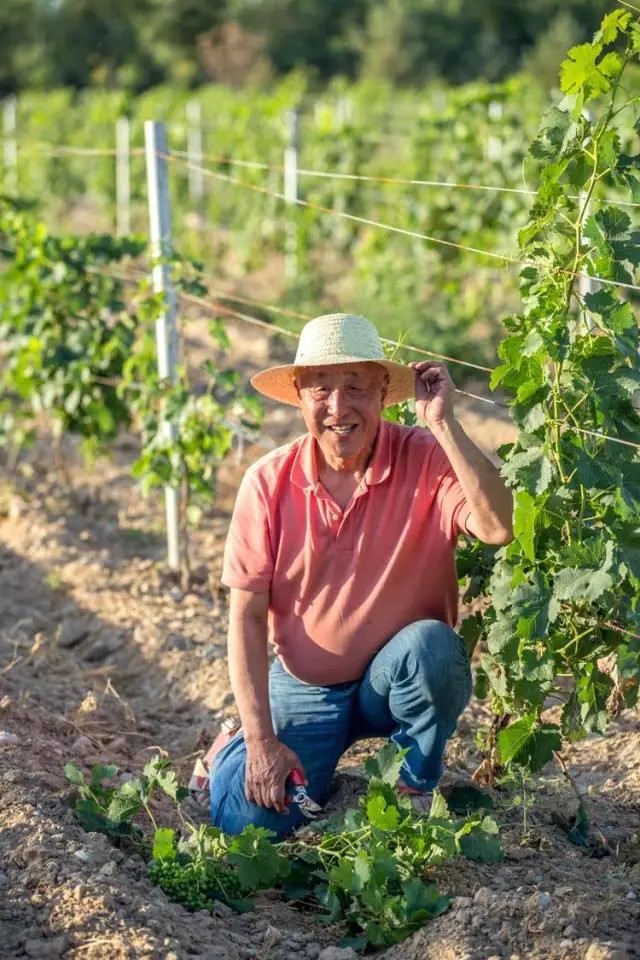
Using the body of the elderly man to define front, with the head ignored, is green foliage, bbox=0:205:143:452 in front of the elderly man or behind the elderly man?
behind

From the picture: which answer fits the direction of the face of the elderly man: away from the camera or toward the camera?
toward the camera

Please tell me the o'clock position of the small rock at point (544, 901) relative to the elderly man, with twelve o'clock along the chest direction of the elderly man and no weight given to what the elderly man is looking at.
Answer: The small rock is roughly at 11 o'clock from the elderly man.

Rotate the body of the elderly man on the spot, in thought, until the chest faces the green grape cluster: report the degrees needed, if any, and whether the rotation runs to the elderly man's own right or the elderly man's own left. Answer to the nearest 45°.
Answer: approximately 45° to the elderly man's own right

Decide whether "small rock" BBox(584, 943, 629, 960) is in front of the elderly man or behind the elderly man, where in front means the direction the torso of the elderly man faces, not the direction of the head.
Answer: in front

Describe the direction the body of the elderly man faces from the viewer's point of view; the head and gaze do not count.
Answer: toward the camera

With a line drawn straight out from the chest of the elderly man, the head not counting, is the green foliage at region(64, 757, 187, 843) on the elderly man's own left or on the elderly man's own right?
on the elderly man's own right

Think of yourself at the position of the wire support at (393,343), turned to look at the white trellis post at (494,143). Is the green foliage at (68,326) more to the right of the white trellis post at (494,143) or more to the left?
left

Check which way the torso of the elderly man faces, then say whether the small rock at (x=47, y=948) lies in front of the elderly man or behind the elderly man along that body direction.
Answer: in front

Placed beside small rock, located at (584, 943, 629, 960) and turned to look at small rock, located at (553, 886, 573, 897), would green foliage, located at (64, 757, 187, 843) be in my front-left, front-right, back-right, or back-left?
front-left

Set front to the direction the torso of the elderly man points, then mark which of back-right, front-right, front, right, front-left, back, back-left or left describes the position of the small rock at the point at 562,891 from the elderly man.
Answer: front-left

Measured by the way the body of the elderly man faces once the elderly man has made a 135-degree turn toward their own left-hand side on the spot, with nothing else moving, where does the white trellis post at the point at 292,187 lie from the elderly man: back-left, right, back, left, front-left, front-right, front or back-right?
front-left

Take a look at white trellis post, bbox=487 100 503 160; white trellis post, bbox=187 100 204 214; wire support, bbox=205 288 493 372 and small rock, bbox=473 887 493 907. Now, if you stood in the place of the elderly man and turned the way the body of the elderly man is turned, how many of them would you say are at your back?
3

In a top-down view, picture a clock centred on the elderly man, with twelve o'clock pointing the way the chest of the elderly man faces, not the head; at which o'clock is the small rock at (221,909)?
The small rock is roughly at 1 o'clock from the elderly man.

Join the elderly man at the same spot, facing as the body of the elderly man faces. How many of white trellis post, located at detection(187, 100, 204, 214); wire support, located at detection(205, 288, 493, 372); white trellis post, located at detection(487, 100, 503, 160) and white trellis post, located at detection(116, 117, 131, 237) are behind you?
4

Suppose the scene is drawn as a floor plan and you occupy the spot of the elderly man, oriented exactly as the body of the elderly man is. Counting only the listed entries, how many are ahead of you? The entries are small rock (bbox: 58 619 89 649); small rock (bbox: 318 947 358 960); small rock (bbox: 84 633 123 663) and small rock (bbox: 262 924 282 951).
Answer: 2

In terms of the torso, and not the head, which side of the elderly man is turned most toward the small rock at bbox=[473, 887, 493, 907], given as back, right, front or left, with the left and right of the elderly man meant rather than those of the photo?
front

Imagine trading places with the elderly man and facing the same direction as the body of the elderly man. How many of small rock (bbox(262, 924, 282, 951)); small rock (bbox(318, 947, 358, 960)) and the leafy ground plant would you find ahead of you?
3

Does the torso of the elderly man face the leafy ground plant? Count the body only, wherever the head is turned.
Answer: yes

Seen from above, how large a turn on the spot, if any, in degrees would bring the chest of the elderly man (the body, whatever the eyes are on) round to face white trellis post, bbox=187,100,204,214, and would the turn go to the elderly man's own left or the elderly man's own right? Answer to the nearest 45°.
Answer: approximately 180°
